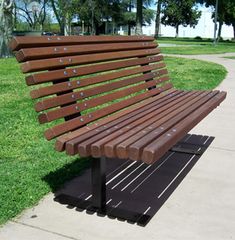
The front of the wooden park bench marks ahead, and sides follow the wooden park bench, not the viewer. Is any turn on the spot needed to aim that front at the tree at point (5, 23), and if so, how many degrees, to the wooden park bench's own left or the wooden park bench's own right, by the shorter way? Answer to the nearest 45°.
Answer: approximately 135° to the wooden park bench's own left

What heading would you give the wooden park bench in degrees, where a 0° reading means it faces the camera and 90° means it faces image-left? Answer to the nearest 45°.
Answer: approximately 315°
